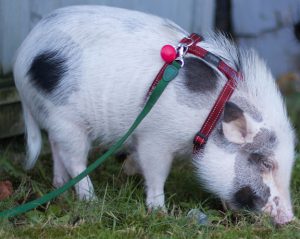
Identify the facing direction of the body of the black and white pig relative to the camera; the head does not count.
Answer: to the viewer's right
